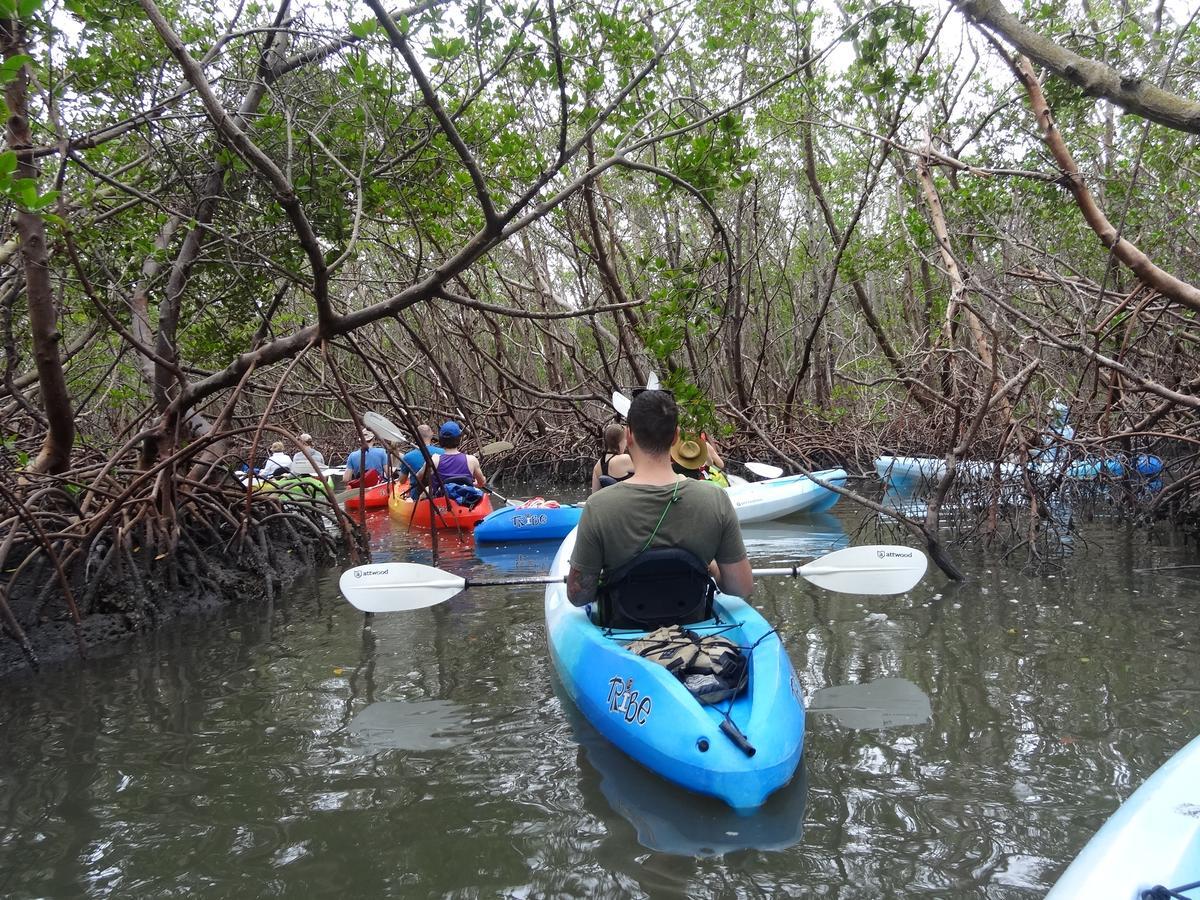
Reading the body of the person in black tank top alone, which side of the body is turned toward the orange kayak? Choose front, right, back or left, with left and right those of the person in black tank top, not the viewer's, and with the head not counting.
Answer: left

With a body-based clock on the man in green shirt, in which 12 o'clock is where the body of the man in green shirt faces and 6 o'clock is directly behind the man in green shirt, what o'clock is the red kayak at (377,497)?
The red kayak is roughly at 11 o'clock from the man in green shirt.

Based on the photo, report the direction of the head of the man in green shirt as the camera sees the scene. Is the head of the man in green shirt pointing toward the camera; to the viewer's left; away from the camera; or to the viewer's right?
away from the camera

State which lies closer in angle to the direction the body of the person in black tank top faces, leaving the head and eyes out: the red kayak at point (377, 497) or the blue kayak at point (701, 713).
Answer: the red kayak

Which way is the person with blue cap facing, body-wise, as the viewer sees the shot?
away from the camera

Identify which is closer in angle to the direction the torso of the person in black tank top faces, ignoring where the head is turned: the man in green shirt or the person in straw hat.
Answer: the person in straw hat

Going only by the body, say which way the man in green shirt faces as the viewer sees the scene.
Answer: away from the camera

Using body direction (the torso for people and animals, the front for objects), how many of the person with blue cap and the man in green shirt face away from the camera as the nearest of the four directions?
2

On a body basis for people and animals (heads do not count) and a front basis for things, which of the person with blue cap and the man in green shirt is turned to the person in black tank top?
the man in green shirt

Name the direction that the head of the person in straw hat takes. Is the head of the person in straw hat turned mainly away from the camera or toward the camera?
away from the camera

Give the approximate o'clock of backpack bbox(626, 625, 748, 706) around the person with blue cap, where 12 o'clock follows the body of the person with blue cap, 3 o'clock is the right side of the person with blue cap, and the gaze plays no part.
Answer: The backpack is roughly at 6 o'clock from the person with blue cap.

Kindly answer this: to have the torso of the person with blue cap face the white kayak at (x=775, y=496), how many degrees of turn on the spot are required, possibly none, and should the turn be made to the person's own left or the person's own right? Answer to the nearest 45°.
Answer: approximately 90° to the person's own right

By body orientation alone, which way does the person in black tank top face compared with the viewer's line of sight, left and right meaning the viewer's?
facing away from the viewer and to the right of the viewer

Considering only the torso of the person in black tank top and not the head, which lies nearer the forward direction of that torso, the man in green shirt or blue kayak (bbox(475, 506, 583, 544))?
the blue kayak

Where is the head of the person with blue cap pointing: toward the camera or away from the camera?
away from the camera
